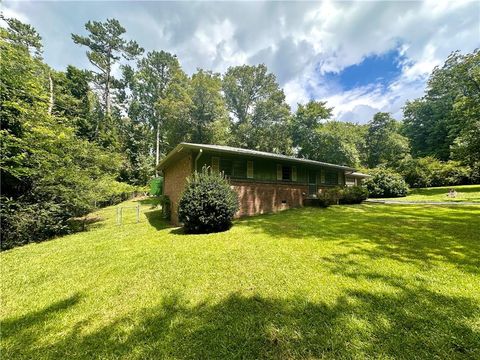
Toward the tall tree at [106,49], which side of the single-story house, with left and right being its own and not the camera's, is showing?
back

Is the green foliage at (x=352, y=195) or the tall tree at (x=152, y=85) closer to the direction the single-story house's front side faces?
the green foliage

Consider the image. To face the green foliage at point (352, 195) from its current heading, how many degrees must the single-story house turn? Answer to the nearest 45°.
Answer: approximately 90° to its left

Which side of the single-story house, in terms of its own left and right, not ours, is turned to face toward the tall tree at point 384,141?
left

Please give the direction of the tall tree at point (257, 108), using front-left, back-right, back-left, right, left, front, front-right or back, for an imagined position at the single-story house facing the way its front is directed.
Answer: back-left

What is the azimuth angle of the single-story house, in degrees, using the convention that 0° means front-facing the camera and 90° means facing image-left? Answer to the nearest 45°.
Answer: approximately 315°

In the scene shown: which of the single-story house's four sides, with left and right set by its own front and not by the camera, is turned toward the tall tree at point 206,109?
back

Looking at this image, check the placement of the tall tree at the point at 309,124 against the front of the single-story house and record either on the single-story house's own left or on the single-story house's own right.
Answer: on the single-story house's own left
